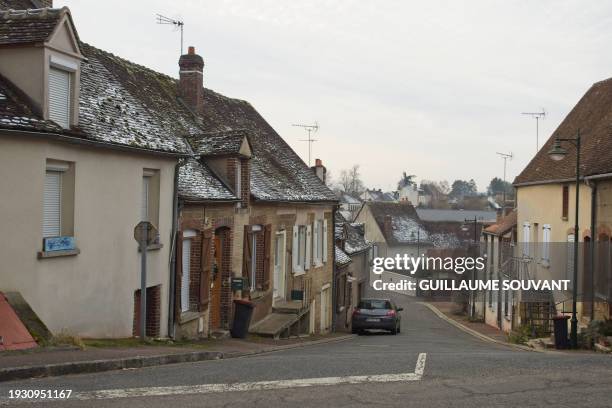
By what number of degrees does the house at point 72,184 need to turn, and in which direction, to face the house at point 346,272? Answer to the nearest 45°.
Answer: approximately 90° to its left

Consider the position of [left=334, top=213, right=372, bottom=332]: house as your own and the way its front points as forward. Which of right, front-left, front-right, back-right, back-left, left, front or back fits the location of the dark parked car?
front-right

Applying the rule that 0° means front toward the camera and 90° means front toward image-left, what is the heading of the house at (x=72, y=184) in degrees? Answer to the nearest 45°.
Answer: approximately 315°

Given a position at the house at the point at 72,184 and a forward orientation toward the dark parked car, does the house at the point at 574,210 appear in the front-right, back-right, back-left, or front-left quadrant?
front-right

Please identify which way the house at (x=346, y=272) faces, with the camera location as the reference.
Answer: facing the viewer and to the right of the viewer

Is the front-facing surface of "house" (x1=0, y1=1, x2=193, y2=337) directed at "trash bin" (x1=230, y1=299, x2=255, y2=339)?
no

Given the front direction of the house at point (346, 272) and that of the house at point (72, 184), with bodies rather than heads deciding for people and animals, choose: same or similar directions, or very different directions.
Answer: same or similar directions

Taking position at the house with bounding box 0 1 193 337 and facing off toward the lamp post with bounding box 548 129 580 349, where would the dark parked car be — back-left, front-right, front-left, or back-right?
front-left

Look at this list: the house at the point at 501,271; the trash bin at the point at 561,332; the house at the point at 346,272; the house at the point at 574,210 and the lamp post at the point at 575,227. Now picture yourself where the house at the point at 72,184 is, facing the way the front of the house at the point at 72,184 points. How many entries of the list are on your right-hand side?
0

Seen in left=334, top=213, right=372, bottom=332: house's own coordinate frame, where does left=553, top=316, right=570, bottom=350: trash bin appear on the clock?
The trash bin is roughly at 1 o'clock from the house.
